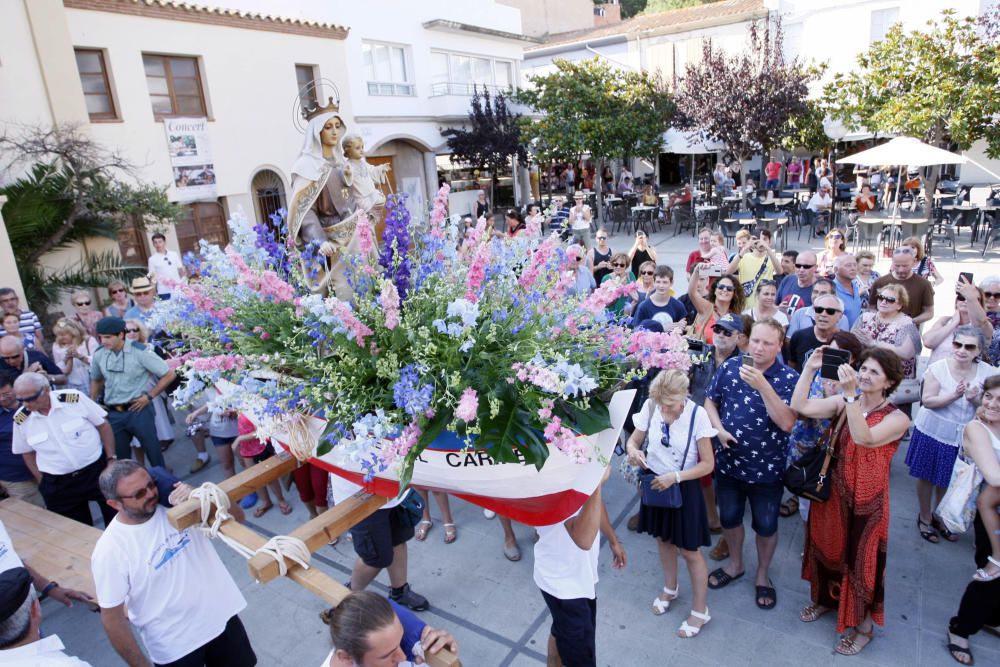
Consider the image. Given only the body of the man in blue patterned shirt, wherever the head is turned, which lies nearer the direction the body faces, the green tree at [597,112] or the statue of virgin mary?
the statue of virgin mary

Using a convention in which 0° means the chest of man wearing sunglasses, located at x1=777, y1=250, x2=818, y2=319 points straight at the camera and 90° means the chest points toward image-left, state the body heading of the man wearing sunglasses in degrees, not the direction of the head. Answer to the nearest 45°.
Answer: approximately 45°

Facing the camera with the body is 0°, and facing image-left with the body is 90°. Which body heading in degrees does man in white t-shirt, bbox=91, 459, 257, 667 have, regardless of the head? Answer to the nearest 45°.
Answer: approximately 315°

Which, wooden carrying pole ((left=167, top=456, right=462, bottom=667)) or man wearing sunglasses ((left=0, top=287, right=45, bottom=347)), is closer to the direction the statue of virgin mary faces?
the wooden carrying pole
